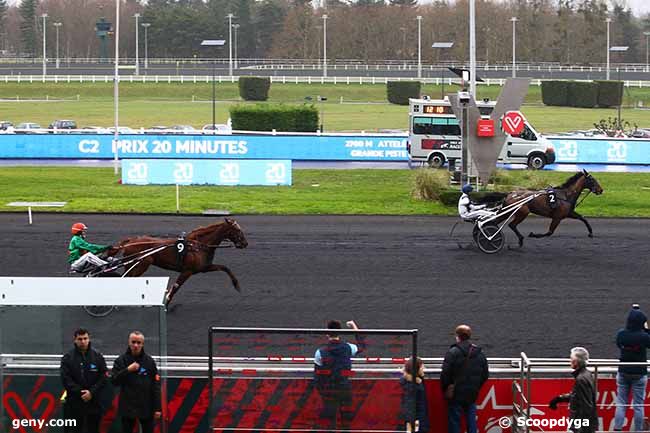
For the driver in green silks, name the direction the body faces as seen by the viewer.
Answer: to the viewer's right

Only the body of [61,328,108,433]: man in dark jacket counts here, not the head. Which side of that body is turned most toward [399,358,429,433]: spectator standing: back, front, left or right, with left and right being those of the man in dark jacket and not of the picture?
left

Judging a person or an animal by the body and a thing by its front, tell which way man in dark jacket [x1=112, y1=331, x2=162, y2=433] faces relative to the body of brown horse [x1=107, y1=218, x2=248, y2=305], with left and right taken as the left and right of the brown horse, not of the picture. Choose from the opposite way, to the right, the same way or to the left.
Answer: to the right

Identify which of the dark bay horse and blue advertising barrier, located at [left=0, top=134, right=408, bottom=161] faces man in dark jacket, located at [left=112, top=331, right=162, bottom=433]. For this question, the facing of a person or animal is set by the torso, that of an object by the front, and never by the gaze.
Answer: the blue advertising barrier

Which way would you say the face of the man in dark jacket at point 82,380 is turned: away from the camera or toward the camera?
toward the camera

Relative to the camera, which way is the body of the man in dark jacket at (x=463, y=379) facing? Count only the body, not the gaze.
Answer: away from the camera

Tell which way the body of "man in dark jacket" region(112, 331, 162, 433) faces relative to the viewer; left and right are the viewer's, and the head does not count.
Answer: facing the viewer

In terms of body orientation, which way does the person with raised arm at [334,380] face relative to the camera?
away from the camera

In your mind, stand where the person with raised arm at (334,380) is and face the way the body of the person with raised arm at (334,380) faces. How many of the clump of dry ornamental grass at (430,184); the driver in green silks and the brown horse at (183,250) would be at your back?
0

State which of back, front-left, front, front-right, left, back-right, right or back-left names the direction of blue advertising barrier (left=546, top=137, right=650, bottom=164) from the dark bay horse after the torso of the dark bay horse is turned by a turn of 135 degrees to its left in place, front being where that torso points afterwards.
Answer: front-right

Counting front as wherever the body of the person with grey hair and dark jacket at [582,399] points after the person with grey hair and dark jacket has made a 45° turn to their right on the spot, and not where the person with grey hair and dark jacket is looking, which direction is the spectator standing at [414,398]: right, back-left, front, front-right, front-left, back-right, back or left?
front-left

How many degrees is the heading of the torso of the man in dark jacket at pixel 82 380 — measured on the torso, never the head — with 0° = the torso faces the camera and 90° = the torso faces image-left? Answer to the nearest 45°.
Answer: approximately 0°

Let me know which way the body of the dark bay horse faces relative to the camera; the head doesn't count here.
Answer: to the viewer's right

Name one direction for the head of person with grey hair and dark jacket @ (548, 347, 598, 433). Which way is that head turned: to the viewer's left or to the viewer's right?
to the viewer's left

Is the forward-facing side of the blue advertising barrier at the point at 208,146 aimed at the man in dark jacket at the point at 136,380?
yes

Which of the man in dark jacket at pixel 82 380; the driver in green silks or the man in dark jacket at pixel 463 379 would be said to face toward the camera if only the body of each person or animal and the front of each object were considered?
the man in dark jacket at pixel 82 380

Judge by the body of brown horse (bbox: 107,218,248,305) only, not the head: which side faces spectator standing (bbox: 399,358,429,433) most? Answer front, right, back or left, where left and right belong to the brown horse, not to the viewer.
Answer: right
